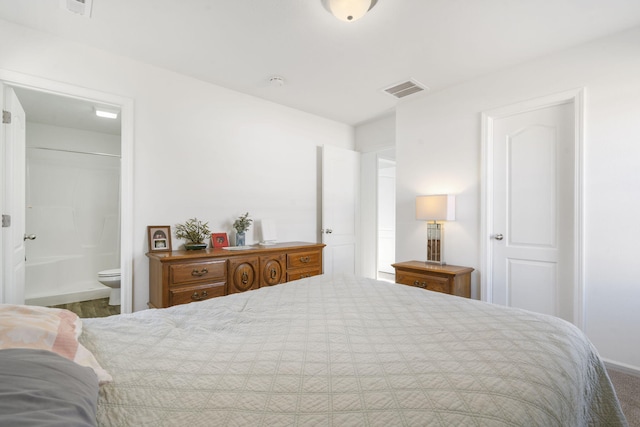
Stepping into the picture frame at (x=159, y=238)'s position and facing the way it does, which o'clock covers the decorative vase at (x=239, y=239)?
The decorative vase is roughly at 9 o'clock from the picture frame.

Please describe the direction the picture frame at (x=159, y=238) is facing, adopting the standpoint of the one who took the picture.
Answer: facing the viewer

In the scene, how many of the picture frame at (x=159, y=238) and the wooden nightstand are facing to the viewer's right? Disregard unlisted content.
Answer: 0

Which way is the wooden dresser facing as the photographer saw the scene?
facing the viewer and to the right of the viewer

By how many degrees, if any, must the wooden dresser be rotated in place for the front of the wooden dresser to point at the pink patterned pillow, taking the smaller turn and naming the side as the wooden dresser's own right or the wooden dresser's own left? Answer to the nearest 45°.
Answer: approximately 45° to the wooden dresser's own right

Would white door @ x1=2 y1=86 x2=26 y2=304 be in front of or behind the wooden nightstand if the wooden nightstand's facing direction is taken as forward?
in front

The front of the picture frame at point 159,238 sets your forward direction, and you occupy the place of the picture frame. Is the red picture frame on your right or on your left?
on your left

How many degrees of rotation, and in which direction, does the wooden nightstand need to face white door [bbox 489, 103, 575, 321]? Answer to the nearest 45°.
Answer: approximately 135° to its left

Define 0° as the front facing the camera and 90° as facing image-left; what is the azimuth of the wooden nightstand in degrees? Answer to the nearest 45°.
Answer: approximately 45°

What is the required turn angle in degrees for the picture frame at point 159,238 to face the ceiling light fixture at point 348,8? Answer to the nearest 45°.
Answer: approximately 45° to its left
